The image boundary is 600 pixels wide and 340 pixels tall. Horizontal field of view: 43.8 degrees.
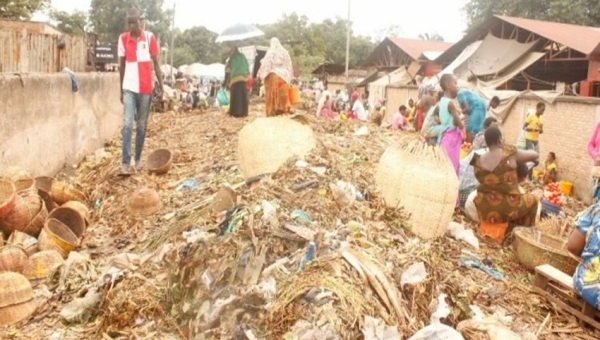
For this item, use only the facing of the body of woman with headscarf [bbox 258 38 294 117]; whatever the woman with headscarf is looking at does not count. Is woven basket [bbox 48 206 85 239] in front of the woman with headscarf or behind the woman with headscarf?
behind

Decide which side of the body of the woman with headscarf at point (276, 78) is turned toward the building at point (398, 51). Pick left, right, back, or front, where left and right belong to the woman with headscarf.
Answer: front

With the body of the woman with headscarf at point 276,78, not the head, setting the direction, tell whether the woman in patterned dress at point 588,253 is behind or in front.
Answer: behind

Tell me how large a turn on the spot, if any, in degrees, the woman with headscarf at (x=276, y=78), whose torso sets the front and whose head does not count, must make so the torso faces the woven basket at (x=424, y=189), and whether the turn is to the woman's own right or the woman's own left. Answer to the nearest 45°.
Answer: approximately 180°

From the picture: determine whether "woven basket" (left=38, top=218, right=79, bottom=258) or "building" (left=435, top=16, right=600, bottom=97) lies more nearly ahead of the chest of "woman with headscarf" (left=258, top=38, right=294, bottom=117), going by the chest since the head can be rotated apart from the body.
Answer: the building

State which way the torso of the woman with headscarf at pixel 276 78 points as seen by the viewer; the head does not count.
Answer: away from the camera

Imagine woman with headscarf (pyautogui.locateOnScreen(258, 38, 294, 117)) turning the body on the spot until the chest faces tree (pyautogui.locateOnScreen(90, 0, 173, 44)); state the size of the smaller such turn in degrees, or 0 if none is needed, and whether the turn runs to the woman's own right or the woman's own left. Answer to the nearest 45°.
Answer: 0° — they already face it

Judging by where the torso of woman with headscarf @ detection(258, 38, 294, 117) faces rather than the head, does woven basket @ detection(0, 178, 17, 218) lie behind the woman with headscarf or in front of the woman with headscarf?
behind

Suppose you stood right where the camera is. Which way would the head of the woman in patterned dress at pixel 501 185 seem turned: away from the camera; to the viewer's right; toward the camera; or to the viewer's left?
away from the camera

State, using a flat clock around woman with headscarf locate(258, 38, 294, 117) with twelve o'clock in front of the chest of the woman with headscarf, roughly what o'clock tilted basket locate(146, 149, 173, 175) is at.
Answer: The tilted basket is roughly at 7 o'clock from the woman with headscarf.

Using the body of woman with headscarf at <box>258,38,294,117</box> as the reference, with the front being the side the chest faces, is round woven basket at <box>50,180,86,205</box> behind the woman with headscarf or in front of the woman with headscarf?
behind
